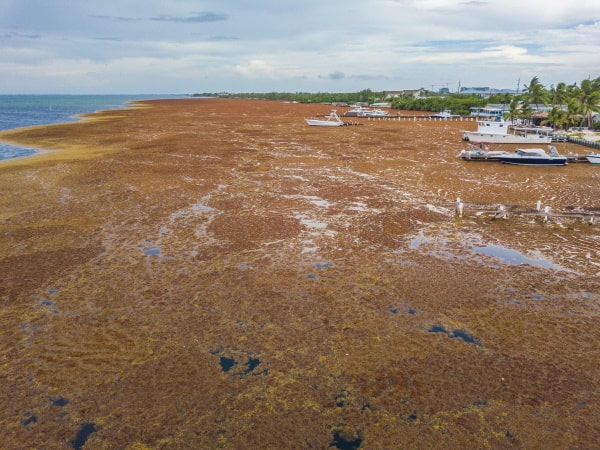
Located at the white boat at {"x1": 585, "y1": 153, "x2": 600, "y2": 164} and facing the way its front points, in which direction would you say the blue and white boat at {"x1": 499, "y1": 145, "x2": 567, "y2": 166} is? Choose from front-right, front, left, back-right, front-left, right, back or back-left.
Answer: front-left

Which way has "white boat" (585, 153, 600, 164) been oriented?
to the viewer's left
